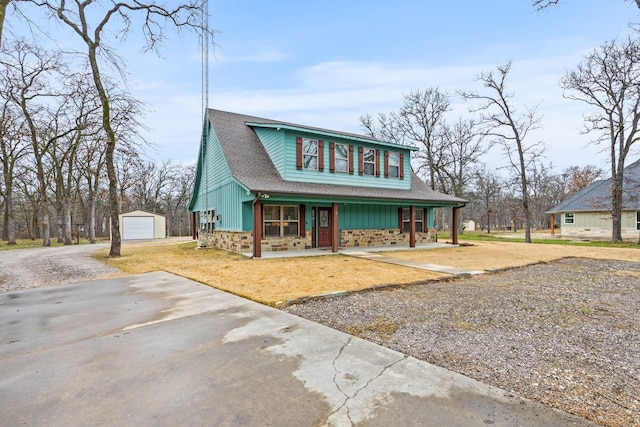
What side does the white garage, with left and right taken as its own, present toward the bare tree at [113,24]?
front

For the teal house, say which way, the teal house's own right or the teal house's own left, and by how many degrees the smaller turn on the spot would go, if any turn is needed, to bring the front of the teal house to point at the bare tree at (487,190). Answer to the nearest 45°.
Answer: approximately 90° to the teal house's own left

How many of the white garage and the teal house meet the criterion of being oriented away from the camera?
0

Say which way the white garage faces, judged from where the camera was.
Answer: facing the viewer

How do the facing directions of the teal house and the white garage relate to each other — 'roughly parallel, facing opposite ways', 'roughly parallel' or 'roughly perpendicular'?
roughly parallel

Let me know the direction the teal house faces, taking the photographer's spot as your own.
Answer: facing the viewer and to the right of the viewer

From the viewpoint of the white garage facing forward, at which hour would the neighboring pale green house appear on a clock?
The neighboring pale green house is roughly at 10 o'clock from the white garage.

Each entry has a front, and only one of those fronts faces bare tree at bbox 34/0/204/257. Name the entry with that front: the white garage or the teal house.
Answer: the white garage

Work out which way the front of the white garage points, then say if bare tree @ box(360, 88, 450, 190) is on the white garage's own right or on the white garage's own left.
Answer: on the white garage's own left
